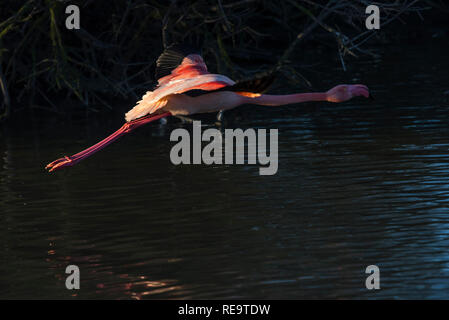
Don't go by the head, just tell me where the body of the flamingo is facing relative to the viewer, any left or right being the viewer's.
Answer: facing to the right of the viewer
